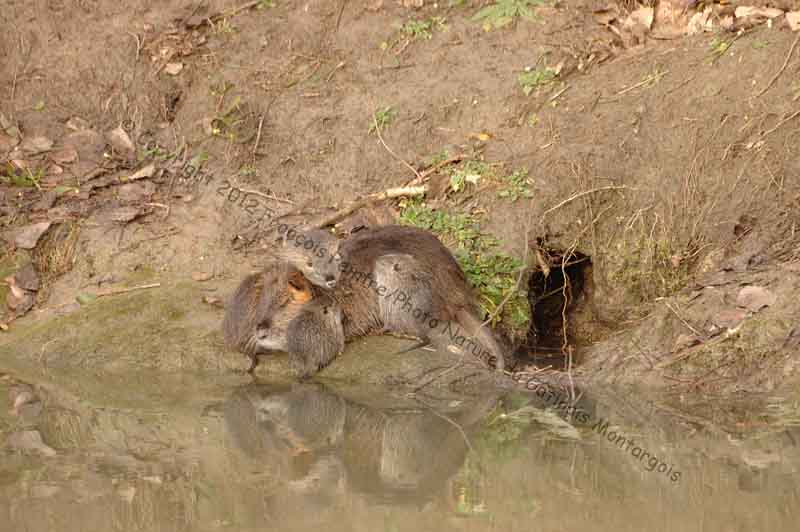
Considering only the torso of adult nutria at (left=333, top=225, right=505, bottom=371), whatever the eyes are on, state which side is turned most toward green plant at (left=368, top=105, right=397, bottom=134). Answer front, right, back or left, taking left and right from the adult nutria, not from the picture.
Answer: right

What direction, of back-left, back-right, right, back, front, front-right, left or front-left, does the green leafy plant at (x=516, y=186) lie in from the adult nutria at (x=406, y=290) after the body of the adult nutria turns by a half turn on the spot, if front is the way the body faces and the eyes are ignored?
front-left

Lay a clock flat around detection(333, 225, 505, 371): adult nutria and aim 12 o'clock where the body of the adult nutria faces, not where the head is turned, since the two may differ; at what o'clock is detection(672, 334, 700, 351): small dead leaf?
The small dead leaf is roughly at 7 o'clock from the adult nutria.

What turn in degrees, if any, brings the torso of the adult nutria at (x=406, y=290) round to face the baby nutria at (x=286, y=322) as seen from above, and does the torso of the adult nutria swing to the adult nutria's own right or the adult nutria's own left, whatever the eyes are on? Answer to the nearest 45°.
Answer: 0° — it already faces it

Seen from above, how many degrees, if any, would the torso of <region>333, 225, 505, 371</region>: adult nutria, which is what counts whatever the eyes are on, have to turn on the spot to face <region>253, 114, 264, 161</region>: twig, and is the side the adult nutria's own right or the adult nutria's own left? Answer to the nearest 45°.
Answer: approximately 90° to the adult nutria's own right

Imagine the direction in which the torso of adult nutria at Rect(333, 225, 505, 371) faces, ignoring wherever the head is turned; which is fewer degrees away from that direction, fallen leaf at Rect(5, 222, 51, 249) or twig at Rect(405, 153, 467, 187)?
the fallen leaf

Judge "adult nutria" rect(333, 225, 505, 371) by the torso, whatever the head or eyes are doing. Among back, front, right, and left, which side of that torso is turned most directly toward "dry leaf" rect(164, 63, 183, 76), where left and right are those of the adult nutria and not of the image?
front

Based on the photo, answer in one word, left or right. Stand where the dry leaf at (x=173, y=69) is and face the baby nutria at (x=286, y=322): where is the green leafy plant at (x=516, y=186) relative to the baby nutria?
left

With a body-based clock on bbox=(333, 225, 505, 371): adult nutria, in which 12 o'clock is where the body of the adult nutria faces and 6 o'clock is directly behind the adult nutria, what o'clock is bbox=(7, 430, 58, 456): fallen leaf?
The fallen leaf is roughly at 11 o'clock from the adult nutria.

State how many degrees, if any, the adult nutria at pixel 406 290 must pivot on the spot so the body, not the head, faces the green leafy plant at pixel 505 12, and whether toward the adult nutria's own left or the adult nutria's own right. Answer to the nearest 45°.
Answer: approximately 135° to the adult nutria's own right

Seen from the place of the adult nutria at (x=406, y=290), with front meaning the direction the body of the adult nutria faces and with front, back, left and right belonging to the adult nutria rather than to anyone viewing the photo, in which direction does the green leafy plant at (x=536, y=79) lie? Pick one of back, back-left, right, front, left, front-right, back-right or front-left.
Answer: back-right

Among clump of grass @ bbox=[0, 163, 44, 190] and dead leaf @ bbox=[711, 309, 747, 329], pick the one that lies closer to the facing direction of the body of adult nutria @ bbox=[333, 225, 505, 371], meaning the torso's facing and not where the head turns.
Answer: the clump of grass

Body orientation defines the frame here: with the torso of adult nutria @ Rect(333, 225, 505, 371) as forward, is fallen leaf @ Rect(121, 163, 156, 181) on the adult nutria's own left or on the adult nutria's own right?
on the adult nutria's own right

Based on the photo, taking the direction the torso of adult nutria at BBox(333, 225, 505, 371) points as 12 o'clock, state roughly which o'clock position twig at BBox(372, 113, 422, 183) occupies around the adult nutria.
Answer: The twig is roughly at 3 o'clock from the adult nutria.

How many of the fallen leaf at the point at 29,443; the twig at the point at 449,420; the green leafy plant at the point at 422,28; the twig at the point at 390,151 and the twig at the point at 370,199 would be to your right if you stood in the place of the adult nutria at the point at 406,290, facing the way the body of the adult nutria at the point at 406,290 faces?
3

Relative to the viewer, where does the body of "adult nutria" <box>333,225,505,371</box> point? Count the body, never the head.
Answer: to the viewer's left

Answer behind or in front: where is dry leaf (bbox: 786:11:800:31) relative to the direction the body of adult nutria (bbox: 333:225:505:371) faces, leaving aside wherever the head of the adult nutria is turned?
behind

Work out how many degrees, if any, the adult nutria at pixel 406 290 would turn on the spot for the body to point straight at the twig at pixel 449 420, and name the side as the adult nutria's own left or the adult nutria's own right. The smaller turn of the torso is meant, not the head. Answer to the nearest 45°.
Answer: approximately 90° to the adult nutria's own left
